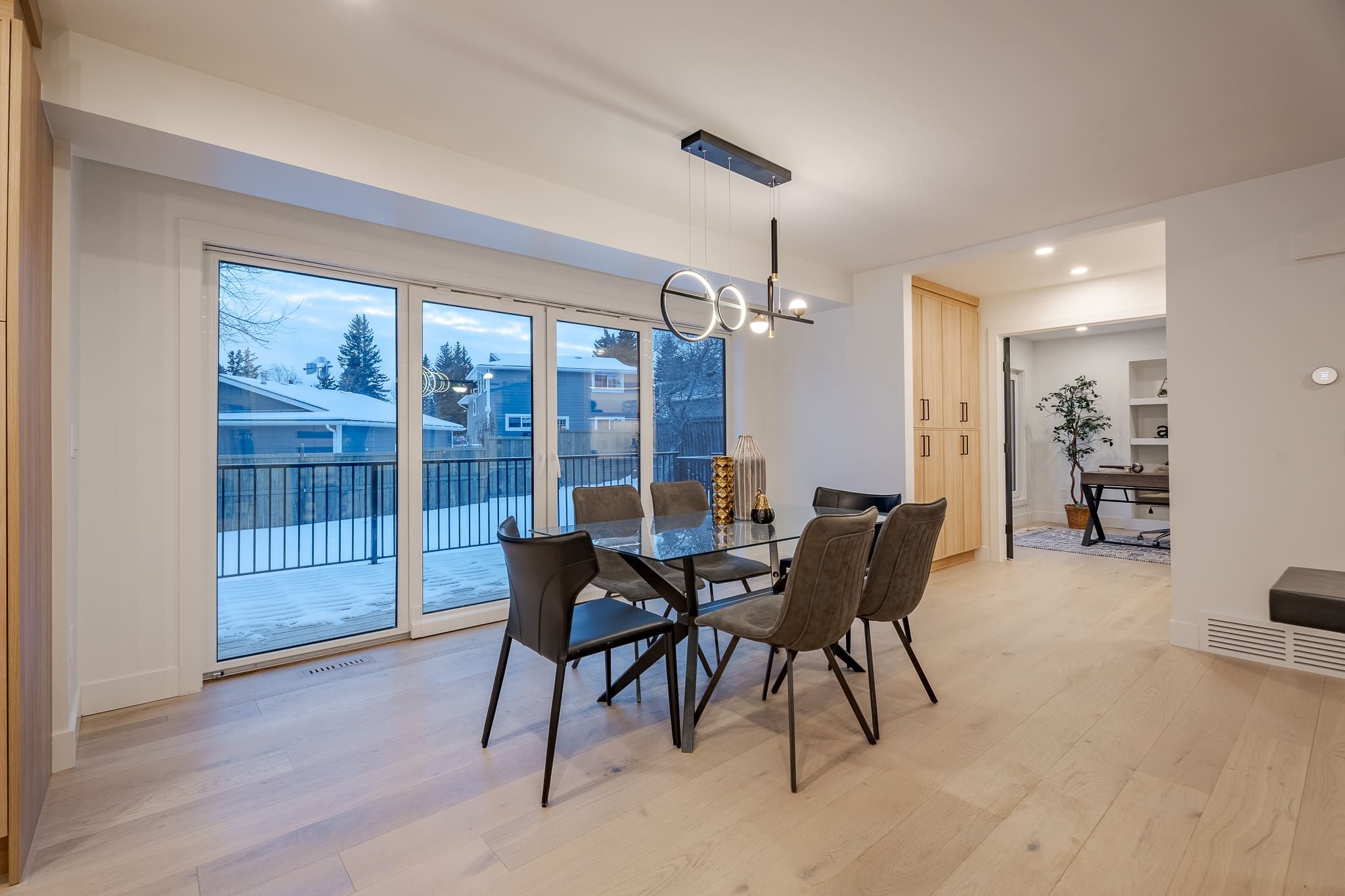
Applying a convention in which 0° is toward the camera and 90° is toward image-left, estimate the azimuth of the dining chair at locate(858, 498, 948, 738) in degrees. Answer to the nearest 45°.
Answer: approximately 135°

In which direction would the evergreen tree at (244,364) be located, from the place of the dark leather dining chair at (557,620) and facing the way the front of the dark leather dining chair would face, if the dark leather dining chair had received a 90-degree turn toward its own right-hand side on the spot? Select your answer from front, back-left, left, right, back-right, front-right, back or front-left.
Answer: back

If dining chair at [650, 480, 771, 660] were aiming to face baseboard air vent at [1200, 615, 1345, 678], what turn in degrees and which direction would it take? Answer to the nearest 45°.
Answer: approximately 45° to its left

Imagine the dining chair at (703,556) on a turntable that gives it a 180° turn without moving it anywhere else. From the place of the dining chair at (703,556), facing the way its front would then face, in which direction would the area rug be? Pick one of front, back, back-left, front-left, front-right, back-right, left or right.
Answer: right

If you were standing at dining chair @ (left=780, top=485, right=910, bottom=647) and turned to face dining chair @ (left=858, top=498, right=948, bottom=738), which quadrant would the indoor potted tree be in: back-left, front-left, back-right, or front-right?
back-left

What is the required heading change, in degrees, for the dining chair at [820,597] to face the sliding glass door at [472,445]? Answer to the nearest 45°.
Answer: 0° — it already faces it

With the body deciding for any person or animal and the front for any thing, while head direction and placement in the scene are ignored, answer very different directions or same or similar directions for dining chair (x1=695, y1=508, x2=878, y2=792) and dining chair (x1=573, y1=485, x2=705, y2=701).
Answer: very different directions

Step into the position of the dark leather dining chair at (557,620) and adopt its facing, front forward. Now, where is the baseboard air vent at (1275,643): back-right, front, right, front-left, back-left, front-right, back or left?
front-right

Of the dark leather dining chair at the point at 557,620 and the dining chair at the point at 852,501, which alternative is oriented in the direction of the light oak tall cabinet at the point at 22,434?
the dining chair

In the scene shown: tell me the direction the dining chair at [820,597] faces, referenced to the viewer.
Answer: facing away from the viewer and to the left of the viewer

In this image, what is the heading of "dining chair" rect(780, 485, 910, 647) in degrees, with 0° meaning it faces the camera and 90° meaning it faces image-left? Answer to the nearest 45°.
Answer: approximately 45°

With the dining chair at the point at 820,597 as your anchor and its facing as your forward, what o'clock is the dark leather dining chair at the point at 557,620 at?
The dark leather dining chair is roughly at 10 o'clock from the dining chair.

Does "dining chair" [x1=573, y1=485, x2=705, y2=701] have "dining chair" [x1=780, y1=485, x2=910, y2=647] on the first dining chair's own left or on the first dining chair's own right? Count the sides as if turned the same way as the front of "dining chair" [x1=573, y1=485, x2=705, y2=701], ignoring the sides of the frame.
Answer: on the first dining chair's own left

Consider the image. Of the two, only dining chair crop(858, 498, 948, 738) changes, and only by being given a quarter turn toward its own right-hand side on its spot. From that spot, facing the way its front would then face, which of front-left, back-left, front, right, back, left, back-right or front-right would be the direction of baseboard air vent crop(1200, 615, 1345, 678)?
front
